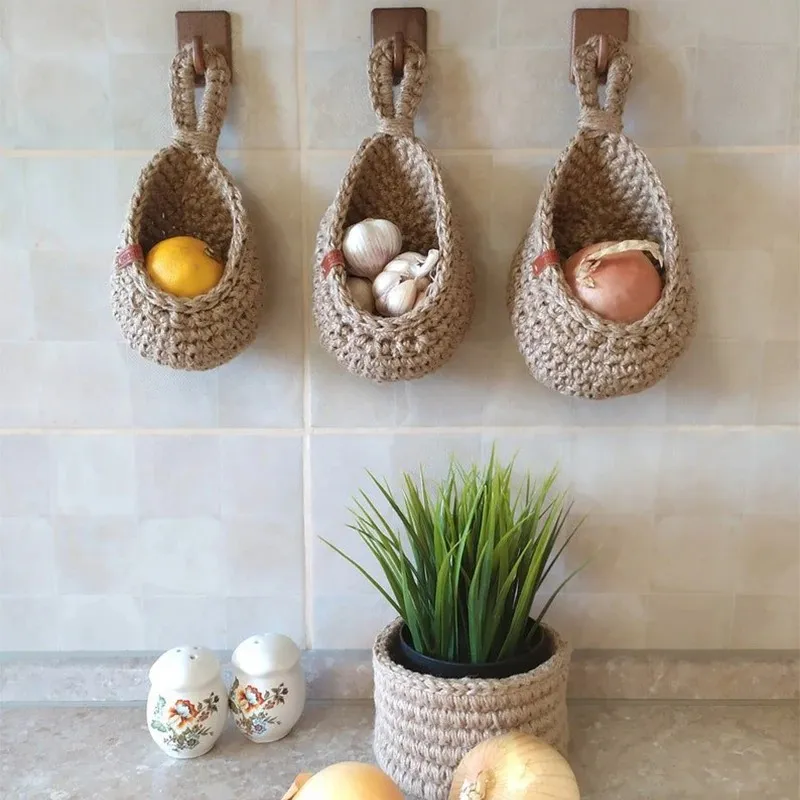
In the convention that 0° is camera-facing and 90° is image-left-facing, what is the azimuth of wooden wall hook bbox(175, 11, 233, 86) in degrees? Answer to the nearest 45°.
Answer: approximately 0°
